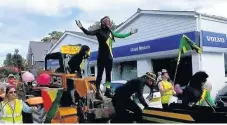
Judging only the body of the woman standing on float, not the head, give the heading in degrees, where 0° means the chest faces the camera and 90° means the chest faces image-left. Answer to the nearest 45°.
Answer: approximately 315°

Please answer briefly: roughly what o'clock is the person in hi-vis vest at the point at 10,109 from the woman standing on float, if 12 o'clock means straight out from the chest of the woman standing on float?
The person in hi-vis vest is roughly at 3 o'clock from the woman standing on float.

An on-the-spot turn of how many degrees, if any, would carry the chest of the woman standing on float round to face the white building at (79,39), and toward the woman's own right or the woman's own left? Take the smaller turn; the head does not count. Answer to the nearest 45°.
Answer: approximately 135° to the woman's own left

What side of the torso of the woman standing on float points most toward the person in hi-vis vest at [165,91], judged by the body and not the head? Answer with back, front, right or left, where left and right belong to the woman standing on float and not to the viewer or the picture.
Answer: left
